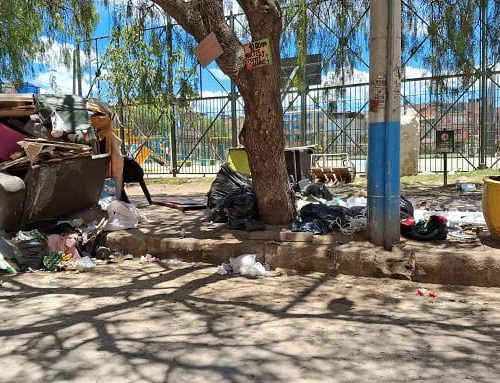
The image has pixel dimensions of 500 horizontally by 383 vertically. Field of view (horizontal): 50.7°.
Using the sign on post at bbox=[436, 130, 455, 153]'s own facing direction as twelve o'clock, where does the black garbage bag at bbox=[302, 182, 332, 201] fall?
The black garbage bag is roughly at 1 o'clock from the sign on post.

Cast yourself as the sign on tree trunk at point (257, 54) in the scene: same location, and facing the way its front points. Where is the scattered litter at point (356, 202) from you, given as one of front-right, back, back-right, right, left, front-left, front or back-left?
back-left

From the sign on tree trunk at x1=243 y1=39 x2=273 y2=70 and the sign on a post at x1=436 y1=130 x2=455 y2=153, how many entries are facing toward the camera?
2

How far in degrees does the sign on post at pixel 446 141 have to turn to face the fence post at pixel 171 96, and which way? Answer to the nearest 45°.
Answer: approximately 90° to its right

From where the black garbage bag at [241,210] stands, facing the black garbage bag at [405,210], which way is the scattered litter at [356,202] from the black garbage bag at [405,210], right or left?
left

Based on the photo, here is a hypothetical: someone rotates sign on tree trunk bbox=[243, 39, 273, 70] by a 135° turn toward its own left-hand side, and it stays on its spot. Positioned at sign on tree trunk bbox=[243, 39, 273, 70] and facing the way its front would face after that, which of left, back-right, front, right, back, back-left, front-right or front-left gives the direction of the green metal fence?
front-left

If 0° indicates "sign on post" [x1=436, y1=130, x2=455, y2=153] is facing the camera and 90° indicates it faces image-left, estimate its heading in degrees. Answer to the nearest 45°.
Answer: approximately 0°

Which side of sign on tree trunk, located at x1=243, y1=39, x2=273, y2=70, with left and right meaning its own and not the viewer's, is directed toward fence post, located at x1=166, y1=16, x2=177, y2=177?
back

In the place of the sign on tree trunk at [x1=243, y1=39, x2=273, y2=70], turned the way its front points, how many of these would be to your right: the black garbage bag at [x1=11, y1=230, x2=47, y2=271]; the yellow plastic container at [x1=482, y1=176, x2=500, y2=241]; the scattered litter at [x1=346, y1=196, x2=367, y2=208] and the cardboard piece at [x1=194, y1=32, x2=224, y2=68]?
2
